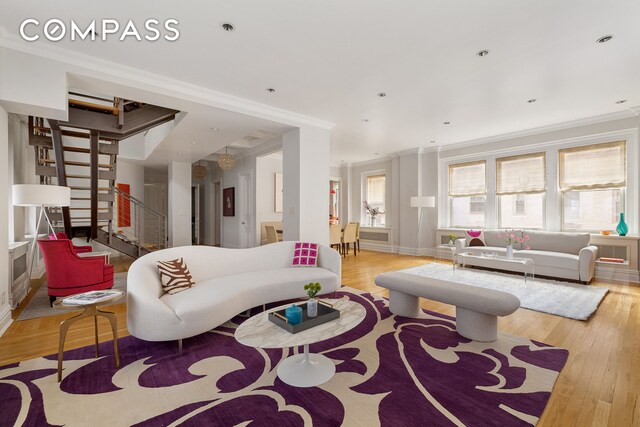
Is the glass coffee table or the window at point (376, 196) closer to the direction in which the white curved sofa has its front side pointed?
the glass coffee table

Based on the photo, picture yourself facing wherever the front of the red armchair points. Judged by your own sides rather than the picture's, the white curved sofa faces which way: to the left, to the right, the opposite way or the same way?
to the right

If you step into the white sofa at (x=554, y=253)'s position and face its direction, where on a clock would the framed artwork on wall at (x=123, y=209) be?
The framed artwork on wall is roughly at 1 o'clock from the white sofa.

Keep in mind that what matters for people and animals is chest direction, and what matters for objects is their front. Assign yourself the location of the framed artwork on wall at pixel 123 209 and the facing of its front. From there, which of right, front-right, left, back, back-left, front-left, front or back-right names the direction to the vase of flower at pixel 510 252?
front-left

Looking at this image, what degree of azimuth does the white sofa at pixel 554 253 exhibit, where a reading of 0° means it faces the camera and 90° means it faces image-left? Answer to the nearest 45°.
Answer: approximately 45°

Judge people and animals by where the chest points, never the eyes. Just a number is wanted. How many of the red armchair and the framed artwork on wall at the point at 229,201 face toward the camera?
1

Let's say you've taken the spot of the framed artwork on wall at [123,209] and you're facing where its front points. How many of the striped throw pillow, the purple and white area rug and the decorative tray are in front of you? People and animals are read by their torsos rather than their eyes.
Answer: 3

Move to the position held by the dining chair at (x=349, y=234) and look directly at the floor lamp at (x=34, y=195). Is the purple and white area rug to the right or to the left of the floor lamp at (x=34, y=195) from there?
left

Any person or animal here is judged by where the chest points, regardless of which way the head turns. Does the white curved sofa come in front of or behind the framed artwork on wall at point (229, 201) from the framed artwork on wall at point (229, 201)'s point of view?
in front

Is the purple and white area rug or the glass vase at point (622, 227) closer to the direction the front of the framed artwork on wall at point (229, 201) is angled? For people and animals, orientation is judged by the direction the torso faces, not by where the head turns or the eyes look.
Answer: the purple and white area rug

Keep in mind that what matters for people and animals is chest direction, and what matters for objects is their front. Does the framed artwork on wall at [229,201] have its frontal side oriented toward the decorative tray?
yes

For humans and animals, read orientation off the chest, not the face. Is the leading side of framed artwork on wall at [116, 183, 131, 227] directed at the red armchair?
yes
